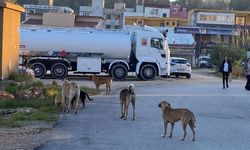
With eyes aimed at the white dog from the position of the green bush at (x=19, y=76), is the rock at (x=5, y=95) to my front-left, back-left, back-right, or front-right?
front-right

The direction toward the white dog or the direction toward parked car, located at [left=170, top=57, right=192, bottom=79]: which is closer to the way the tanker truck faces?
the parked car

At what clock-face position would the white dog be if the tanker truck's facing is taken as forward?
The white dog is roughly at 3 o'clock from the tanker truck.

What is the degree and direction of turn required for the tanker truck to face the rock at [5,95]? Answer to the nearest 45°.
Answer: approximately 90° to its right

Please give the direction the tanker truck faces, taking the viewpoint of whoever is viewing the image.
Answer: facing to the right of the viewer

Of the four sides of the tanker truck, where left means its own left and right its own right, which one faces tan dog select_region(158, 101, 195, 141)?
right

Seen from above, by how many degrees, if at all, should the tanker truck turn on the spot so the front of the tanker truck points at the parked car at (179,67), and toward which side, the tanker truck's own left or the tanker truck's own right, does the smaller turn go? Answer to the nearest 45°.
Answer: approximately 45° to the tanker truck's own left
